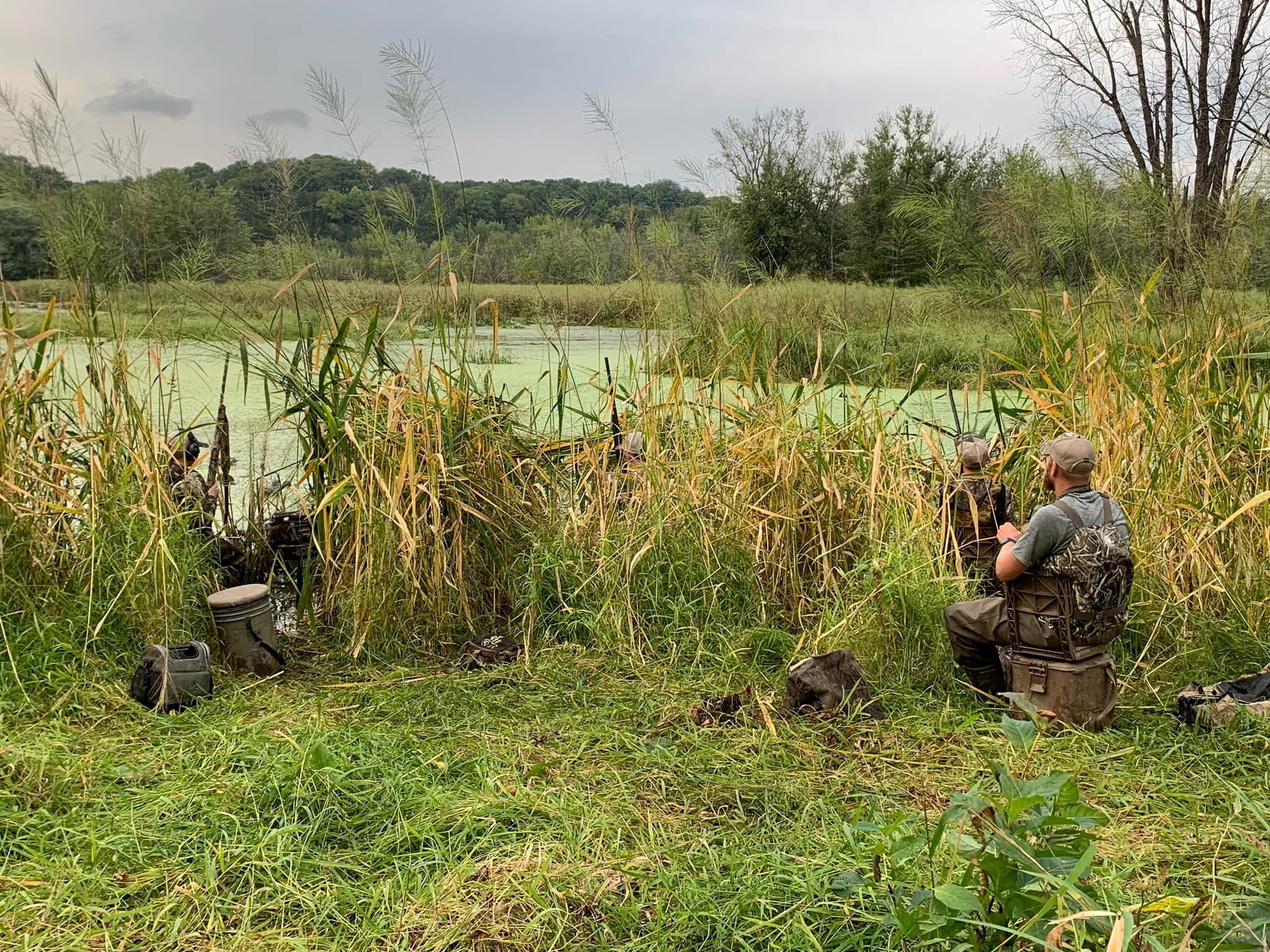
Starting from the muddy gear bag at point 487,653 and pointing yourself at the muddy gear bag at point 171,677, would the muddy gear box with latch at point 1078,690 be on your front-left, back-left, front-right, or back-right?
back-left

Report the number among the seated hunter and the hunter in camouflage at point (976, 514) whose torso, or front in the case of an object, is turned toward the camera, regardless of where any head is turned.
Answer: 0

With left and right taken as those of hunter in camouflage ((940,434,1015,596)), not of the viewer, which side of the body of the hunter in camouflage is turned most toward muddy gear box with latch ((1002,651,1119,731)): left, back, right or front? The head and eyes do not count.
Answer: back

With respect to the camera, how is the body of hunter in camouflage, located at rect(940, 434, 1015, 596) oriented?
away from the camera

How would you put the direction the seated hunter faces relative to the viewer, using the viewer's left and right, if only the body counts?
facing away from the viewer and to the left of the viewer

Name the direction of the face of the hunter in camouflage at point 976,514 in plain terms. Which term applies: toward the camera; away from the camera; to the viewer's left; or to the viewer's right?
away from the camera
